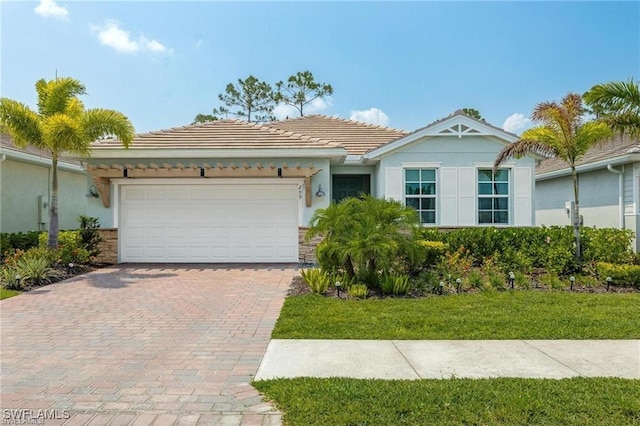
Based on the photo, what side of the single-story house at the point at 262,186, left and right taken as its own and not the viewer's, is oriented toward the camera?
front

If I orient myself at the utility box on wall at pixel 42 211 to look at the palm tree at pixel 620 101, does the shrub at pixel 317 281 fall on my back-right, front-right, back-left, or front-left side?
front-right

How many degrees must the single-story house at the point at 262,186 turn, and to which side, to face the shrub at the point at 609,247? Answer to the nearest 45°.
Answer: approximately 90° to its left

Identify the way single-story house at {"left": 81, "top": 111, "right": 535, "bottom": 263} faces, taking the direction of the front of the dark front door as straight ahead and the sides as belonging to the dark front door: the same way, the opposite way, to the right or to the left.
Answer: the same way

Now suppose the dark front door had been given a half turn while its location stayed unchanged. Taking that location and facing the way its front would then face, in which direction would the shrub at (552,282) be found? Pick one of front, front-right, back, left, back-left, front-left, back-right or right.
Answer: back-right

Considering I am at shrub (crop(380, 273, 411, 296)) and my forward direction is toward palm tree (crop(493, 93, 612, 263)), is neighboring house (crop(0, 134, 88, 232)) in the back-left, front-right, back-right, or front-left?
back-left

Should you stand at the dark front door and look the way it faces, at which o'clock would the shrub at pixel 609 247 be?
The shrub is roughly at 10 o'clock from the dark front door.

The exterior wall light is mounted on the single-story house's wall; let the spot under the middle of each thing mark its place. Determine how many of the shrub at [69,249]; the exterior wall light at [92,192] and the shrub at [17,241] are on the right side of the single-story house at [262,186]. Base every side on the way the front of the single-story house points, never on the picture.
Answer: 3

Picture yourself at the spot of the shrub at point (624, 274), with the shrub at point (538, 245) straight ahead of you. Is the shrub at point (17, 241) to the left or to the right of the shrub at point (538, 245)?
left

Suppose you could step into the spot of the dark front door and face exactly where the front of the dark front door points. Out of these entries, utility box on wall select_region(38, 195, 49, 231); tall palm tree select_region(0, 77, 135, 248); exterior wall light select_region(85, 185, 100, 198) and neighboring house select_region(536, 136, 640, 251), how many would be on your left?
1

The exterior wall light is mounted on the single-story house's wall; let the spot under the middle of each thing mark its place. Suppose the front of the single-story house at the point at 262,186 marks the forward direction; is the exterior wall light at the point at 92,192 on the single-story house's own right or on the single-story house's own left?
on the single-story house's own right

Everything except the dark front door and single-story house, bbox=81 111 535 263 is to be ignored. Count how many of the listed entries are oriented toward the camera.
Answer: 2

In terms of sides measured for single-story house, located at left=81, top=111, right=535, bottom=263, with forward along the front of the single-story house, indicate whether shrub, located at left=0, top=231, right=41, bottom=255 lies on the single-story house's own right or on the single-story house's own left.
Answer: on the single-story house's own right

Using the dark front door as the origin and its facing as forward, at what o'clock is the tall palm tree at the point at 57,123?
The tall palm tree is roughly at 2 o'clock from the dark front door.

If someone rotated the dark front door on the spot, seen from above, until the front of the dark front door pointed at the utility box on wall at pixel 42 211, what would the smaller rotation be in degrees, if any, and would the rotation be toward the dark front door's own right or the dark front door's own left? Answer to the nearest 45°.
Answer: approximately 90° to the dark front door's own right

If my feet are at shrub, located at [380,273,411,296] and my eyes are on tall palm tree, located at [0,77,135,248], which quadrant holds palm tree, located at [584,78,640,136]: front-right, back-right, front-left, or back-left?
back-right

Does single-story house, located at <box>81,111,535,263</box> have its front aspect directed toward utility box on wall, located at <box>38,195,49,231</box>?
no

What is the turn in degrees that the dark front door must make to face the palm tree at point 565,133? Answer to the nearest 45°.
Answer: approximately 45° to its left

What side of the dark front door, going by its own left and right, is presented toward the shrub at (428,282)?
front
